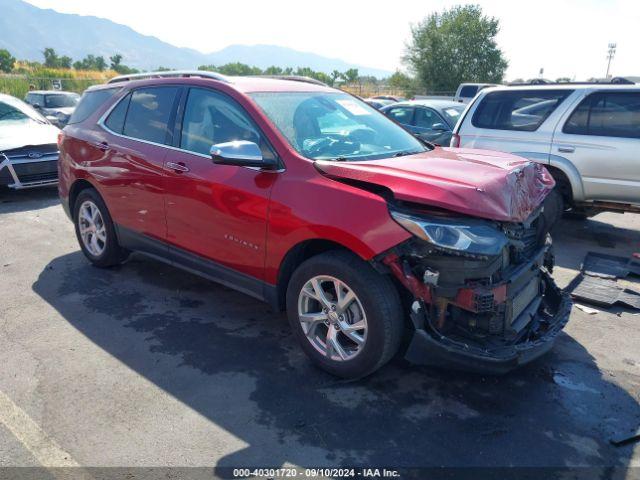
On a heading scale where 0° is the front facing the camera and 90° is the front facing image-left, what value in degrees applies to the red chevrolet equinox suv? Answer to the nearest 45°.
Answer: approximately 315°

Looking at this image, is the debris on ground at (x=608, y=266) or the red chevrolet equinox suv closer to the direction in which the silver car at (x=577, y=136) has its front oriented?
the debris on ground

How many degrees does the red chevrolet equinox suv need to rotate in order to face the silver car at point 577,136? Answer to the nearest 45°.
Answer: approximately 90° to its left

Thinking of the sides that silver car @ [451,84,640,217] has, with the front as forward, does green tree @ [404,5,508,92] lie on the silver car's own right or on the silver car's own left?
on the silver car's own left
